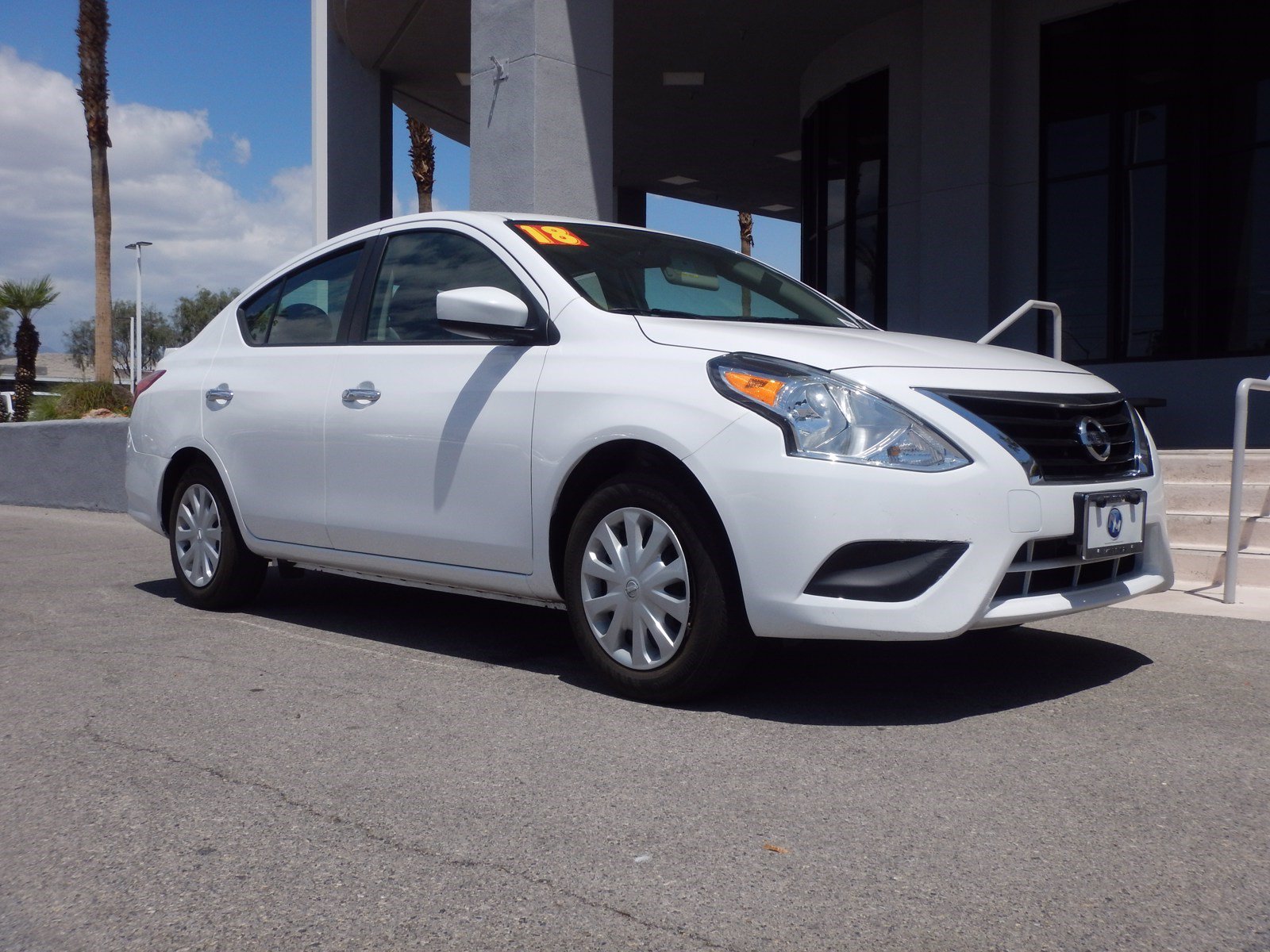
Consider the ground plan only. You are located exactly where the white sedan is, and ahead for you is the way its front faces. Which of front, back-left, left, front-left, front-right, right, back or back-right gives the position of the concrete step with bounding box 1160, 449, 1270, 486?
left

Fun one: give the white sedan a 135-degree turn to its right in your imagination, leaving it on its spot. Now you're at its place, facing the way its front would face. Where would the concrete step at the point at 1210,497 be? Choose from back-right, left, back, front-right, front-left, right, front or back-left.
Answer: back-right

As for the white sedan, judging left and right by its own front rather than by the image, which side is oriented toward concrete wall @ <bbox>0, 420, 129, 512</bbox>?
back

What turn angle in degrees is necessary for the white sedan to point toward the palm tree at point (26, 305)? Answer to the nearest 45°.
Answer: approximately 180°

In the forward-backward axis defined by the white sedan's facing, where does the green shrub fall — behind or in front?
behind

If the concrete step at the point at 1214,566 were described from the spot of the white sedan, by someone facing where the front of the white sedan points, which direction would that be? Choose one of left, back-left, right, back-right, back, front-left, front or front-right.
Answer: left

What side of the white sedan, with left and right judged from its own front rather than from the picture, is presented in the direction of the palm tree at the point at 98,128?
back

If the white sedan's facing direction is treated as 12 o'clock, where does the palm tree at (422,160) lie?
The palm tree is roughly at 7 o'clock from the white sedan.

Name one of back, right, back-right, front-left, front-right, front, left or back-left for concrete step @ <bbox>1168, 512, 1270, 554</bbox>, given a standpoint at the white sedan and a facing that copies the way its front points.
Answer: left

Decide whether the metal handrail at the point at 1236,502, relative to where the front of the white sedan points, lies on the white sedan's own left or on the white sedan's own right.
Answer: on the white sedan's own left

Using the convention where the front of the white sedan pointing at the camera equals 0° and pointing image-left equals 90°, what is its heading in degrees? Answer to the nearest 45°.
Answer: approximately 315°

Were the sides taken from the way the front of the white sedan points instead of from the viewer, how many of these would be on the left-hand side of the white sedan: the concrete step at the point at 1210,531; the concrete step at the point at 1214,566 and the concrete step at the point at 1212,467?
3
